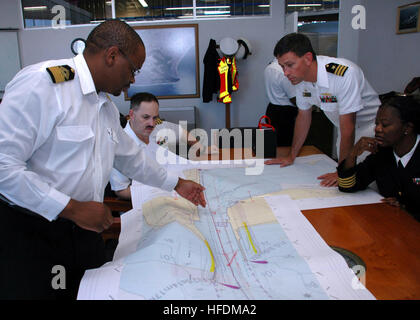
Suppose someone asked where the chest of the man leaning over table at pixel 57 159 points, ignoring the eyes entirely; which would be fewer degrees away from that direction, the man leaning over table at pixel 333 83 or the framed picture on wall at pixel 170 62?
the man leaning over table

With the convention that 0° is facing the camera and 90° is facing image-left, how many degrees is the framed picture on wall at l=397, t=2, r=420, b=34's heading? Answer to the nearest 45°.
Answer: approximately 45°

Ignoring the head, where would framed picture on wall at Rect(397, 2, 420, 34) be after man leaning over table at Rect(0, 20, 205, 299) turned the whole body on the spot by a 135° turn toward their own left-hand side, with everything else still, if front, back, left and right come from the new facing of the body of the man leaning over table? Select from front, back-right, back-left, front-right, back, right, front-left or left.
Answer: front-right

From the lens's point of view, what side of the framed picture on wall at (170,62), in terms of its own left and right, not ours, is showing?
front

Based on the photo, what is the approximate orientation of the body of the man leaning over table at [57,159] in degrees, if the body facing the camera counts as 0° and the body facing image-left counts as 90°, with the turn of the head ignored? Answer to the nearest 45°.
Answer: approximately 315°

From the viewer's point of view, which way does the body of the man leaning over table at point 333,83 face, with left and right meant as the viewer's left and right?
facing the viewer and to the left of the viewer

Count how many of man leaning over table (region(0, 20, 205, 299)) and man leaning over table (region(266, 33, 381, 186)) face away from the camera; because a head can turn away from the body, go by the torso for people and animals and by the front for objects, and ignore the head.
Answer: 0

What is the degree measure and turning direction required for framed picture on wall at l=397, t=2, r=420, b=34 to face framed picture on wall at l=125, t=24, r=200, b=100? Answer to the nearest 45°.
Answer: approximately 45° to its right

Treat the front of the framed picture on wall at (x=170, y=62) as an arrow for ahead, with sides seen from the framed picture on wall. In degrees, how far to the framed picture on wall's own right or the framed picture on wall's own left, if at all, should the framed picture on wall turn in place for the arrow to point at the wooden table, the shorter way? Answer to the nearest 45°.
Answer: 0° — it already faces it

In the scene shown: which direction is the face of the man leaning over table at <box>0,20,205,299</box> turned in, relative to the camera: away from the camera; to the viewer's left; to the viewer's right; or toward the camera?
to the viewer's right

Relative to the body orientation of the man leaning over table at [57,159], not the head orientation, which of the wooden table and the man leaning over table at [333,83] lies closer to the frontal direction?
the wooden table
